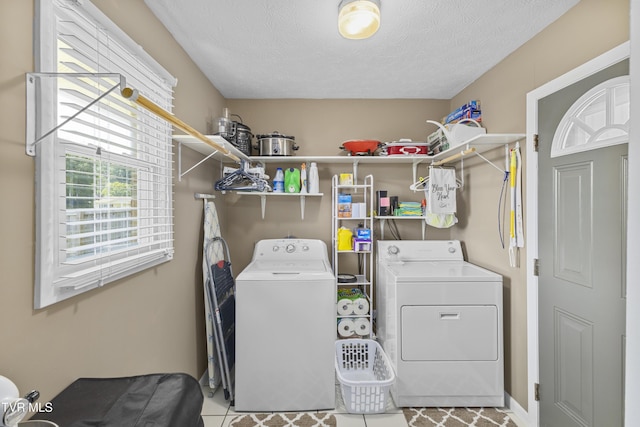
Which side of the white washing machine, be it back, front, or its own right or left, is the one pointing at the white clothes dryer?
left

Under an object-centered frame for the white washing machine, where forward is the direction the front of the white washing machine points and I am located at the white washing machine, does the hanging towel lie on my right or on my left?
on my left

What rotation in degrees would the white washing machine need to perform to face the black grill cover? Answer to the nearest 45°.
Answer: approximately 45° to its right

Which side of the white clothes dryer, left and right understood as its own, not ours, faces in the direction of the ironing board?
right

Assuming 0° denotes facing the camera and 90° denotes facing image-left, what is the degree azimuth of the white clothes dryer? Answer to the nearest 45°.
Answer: approximately 0°

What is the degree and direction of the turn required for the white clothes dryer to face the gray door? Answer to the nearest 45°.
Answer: approximately 45° to its left

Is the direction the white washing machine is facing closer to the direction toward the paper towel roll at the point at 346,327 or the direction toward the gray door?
the gray door

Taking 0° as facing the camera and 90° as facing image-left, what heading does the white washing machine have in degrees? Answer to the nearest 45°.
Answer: approximately 0°

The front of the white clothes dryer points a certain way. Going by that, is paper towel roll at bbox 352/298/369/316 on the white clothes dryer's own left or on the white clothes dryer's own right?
on the white clothes dryer's own right

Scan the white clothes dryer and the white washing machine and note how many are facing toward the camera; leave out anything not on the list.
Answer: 2
